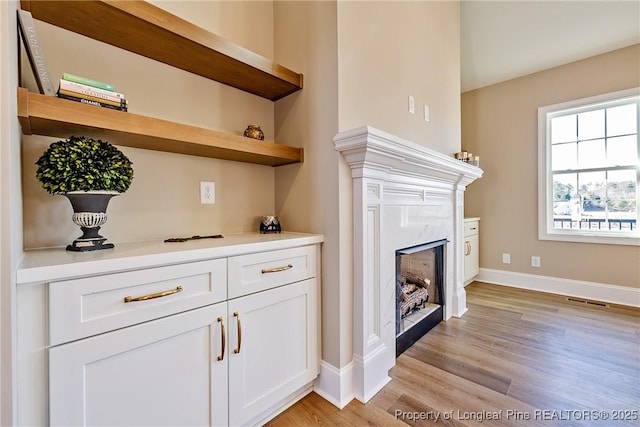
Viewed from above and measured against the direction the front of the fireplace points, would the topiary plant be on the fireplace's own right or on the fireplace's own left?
on the fireplace's own right

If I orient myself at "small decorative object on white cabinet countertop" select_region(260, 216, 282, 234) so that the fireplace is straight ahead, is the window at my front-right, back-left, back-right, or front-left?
front-left

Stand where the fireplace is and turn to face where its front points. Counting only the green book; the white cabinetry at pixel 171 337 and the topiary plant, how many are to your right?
3

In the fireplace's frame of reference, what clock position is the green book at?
The green book is roughly at 3 o'clock from the fireplace.

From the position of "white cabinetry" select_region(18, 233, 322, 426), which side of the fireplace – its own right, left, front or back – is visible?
right

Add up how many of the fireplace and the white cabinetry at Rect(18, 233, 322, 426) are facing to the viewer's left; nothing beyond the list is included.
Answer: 0

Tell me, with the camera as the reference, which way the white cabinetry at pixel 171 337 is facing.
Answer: facing the viewer and to the right of the viewer

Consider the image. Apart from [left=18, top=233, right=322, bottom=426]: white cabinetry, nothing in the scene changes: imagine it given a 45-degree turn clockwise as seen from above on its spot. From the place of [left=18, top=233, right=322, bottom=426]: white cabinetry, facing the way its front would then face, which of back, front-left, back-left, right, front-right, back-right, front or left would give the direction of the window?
left

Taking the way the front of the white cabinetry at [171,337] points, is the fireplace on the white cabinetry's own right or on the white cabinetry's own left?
on the white cabinetry's own left

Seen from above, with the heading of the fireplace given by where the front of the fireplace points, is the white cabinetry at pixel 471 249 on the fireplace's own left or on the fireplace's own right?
on the fireplace's own left

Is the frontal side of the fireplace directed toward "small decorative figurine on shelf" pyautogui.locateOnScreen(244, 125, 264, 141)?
no

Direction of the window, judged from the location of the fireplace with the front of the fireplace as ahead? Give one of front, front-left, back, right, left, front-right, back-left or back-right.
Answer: left

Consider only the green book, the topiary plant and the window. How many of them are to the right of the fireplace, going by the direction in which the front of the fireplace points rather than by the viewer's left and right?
2
